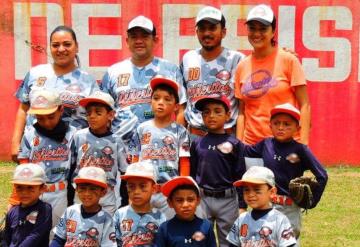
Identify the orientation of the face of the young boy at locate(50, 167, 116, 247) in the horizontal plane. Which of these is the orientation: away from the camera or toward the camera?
toward the camera

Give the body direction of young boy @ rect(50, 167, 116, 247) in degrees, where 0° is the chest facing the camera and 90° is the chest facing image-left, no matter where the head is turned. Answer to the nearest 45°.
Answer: approximately 0°

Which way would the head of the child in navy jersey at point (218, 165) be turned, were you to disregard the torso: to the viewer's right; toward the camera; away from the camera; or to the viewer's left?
toward the camera

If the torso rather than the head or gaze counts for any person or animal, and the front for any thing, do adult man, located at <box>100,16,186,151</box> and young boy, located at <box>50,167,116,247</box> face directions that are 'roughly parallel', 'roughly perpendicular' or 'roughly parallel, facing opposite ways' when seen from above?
roughly parallel

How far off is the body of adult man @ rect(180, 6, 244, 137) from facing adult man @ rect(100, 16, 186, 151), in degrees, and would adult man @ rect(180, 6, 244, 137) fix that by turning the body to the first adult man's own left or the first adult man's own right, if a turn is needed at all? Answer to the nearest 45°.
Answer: approximately 90° to the first adult man's own right

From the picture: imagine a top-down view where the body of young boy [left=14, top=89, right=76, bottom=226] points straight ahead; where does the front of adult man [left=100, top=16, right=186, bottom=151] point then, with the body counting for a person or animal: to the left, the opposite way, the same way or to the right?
the same way

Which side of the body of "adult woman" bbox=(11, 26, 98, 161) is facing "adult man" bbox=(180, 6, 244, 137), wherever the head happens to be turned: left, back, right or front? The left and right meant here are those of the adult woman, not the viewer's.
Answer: left

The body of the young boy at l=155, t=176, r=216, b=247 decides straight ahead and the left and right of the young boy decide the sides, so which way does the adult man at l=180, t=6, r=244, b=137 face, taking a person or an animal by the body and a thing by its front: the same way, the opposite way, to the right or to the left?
the same way

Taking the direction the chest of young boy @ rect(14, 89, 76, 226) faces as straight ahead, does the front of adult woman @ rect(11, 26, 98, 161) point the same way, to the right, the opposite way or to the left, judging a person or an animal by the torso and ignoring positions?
the same way

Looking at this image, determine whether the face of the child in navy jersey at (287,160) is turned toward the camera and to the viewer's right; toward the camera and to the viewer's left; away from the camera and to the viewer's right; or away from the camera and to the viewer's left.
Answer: toward the camera and to the viewer's left

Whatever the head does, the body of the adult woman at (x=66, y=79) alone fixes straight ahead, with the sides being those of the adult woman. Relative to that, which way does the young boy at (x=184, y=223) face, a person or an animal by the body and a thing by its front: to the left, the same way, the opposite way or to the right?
the same way

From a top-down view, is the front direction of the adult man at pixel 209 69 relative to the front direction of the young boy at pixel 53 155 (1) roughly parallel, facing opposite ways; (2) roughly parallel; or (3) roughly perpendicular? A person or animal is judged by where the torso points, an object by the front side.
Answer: roughly parallel

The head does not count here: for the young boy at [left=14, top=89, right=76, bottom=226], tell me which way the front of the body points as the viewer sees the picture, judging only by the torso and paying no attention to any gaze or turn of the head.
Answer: toward the camera

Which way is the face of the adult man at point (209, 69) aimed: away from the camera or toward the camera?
toward the camera

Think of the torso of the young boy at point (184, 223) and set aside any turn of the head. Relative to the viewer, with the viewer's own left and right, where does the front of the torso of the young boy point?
facing the viewer
